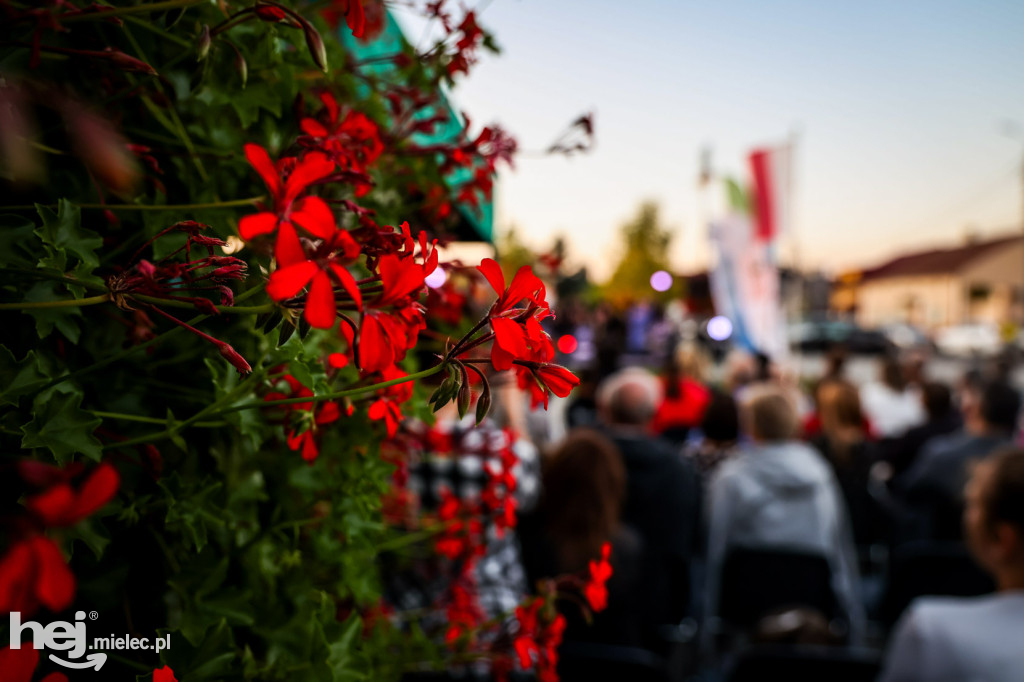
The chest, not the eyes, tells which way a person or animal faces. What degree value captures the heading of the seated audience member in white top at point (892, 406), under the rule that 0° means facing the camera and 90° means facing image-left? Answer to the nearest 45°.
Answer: approximately 180°

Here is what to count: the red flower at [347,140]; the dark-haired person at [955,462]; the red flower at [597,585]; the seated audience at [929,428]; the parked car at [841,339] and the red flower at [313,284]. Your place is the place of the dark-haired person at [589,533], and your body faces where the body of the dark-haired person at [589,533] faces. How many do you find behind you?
3

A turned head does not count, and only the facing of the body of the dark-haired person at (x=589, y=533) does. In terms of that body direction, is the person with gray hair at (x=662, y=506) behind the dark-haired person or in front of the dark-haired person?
in front

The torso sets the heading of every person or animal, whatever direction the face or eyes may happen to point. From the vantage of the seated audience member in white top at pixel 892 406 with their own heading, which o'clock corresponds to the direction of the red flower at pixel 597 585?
The red flower is roughly at 6 o'clock from the seated audience member in white top.

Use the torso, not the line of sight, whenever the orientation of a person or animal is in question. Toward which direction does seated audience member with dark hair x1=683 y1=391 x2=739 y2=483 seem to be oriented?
away from the camera

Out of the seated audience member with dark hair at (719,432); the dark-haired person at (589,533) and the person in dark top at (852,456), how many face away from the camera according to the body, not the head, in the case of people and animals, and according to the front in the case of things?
3

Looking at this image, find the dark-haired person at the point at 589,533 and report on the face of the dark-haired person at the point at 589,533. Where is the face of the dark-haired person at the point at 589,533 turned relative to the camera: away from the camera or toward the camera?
away from the camera

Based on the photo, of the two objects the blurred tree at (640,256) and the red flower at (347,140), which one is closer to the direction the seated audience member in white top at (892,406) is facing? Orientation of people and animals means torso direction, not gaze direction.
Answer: the blurred tree

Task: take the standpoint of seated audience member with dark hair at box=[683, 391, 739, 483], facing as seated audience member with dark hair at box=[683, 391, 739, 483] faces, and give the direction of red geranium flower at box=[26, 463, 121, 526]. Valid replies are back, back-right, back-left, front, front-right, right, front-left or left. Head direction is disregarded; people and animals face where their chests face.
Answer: back

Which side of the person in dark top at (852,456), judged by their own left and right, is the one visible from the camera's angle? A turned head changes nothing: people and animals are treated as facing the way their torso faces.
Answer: back

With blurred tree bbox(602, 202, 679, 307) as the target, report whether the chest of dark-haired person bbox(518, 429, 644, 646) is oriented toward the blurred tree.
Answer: yes

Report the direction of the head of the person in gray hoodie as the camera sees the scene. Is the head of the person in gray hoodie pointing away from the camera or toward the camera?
away from the camera

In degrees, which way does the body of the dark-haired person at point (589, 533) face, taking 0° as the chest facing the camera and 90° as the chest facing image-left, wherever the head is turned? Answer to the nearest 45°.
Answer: approximately 180°
